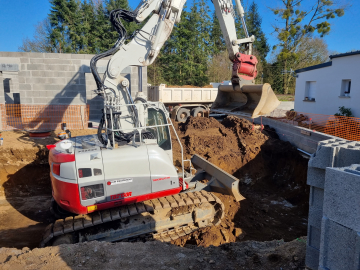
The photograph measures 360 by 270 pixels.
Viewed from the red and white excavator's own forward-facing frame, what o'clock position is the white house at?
The white house is roughly at 12 o'clock from the red and white excavator.

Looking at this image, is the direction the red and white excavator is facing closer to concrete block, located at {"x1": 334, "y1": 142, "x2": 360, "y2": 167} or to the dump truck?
the dump truck

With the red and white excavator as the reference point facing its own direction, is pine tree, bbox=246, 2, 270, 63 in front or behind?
in front

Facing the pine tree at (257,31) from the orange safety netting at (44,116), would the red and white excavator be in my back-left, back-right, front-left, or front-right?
back-right

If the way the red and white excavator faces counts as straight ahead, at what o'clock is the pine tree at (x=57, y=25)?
The pine tree is roughly at 10 o'clock from the red and white excavator.

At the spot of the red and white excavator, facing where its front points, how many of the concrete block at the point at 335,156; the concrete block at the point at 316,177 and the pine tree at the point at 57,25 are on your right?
2

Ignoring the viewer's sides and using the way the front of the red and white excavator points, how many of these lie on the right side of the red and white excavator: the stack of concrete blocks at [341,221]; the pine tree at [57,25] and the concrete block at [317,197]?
2

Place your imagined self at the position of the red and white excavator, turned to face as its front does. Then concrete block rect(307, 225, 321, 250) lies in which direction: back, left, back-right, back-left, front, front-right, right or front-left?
right

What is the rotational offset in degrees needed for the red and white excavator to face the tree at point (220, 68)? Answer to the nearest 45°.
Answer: approximately 45° to its left

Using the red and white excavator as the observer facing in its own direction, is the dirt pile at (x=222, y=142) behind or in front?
in front

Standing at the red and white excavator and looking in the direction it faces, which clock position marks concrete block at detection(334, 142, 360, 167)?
The concrete block is roughly at 3 o'clock from the red and white excavator.

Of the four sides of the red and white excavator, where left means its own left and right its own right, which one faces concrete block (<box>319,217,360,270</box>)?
right

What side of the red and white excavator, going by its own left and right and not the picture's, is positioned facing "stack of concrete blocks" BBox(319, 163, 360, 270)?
right

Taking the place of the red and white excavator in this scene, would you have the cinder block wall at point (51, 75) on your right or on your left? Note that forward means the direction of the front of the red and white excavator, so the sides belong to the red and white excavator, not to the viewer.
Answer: on your left

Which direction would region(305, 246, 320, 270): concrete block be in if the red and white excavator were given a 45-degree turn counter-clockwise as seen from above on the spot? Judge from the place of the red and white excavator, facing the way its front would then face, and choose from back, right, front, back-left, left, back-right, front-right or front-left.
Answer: back-right

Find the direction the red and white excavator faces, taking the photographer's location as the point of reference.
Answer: facing away from the viewer and to the right of the viewer
